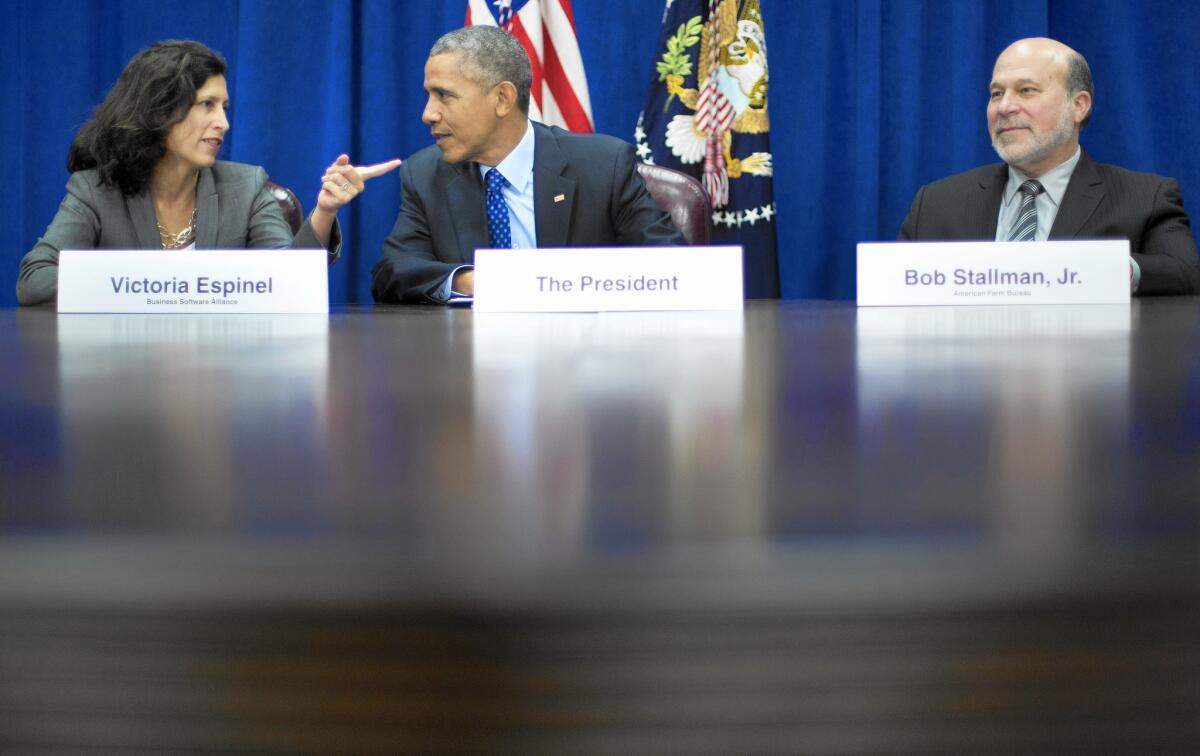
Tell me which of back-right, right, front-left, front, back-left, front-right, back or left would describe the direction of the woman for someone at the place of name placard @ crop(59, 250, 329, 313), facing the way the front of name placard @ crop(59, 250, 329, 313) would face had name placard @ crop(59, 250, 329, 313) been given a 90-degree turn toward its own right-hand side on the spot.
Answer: right

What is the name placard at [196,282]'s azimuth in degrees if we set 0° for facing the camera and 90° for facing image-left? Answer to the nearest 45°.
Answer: approximately 0°

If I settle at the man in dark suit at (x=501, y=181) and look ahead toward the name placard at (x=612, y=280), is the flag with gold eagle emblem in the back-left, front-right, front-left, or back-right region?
back-left

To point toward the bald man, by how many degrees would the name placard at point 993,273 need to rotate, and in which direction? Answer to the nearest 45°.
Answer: approximately 180°

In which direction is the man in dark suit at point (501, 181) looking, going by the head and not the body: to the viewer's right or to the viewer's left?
to the viewer's left

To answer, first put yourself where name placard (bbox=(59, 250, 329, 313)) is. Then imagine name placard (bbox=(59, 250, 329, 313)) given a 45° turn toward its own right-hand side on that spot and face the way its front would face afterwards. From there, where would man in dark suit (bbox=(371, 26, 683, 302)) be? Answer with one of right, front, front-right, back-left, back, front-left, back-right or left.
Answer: back

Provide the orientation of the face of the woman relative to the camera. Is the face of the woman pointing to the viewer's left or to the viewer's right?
to the viewer's right

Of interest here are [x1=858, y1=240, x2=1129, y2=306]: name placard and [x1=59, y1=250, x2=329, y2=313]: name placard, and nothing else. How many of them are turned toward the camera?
2

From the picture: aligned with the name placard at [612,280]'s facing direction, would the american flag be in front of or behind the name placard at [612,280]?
behind
